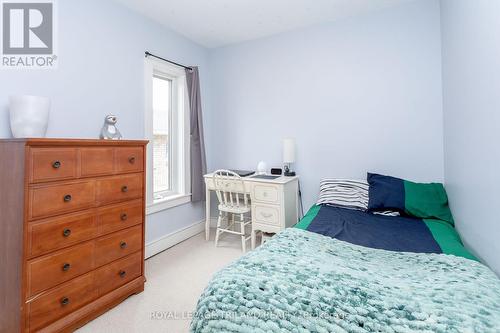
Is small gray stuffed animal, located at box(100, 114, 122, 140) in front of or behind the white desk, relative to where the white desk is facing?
in front

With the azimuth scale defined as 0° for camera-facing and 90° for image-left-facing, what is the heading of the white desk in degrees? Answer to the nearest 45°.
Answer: approximately 45°

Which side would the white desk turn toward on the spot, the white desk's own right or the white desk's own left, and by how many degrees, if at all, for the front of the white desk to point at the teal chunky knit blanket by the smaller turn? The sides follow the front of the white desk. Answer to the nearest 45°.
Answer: approximately 45° to the white desk's own left

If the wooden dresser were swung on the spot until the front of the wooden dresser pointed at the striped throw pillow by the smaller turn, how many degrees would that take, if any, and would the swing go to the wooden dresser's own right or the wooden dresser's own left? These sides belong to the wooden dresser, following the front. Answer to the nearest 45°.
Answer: approximately 45° to the wooden dresser's own left
